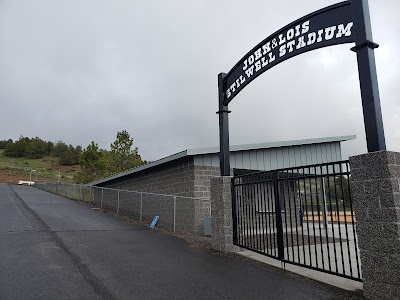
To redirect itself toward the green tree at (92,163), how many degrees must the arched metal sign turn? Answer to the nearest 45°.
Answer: approximately 90° to its right

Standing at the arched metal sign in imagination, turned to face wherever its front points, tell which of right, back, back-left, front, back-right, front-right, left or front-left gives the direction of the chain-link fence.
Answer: right

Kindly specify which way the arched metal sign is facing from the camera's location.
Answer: facing the viewer and to the left of the viewer

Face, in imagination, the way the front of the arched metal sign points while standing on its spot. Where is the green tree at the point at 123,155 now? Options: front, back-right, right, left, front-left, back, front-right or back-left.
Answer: right

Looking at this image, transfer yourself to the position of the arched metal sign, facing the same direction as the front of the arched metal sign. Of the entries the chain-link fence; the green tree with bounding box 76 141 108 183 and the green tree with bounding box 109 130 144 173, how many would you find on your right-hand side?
3
